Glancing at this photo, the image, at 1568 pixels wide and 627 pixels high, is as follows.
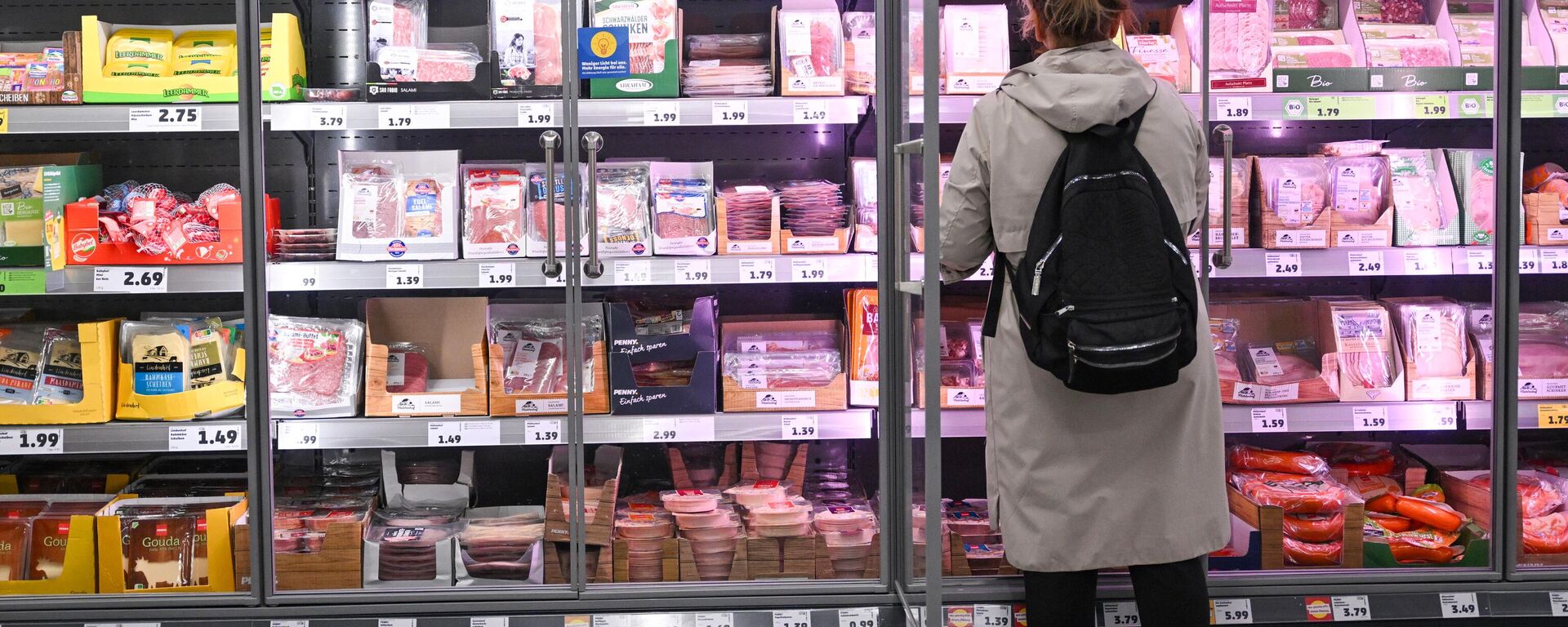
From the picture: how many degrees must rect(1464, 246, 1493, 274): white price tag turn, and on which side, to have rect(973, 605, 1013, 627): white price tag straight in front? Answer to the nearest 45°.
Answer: approximately 45° to its right

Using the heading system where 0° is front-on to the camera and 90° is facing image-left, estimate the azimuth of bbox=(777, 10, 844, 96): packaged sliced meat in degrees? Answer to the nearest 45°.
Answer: approximately 0°

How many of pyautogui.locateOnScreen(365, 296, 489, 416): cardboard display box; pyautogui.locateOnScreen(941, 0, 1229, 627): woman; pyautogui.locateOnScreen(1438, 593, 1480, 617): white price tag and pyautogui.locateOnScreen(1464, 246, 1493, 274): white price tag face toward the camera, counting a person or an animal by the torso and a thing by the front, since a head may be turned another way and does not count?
3

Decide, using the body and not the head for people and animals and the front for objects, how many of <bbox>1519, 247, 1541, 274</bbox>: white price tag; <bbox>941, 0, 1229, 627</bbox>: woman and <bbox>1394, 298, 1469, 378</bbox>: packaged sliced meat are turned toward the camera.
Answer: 2

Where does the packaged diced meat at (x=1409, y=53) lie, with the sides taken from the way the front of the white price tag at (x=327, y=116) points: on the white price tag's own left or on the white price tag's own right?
on the white price tag's own left
